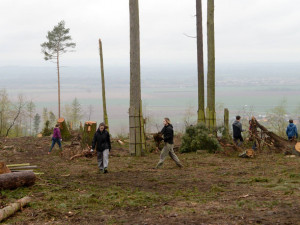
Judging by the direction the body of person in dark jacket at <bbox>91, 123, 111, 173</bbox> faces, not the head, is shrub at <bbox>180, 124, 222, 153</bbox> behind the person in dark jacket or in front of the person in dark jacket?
behind

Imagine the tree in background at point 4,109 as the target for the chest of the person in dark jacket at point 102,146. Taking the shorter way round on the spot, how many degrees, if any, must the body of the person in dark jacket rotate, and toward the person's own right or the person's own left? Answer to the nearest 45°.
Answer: approximately 180°

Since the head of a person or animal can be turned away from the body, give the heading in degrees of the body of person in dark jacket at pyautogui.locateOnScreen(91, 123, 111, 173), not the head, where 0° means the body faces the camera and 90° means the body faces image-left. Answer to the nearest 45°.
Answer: approximately 0°

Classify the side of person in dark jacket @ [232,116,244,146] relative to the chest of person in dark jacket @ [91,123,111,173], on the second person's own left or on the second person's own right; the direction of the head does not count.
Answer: on the second person's own left

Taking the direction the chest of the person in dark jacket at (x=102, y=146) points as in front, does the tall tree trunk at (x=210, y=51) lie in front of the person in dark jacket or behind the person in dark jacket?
behind

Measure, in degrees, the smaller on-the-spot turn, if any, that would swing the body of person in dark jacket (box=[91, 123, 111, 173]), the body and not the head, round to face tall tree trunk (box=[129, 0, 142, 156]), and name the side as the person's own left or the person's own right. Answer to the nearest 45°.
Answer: approximately 180°

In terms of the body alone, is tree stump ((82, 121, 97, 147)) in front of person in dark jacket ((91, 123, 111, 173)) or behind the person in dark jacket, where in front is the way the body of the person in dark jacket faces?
behind
